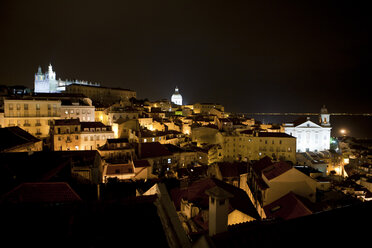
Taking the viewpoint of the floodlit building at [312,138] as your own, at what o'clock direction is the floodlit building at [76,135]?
the floodlit building at [76,135] is roughly at 1 o'clock from the floodlit building at [312,138].

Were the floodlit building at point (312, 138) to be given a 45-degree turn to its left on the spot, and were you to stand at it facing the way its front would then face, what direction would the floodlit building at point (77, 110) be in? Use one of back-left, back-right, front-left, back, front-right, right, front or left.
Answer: right

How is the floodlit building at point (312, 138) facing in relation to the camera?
toward the camera

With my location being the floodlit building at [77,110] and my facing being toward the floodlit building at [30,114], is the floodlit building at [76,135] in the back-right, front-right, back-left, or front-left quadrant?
front-left

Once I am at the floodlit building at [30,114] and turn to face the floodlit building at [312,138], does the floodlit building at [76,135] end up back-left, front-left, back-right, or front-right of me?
front-right

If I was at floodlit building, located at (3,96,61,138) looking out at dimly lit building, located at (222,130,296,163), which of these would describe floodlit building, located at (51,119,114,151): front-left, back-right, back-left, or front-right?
front-right

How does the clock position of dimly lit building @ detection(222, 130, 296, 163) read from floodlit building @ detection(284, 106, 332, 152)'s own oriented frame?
dimly lit building @ detection(222, 130, 296, 163) is roughly at 1 o'clock from floodlit building @ detection(284, 106, 332, 152).

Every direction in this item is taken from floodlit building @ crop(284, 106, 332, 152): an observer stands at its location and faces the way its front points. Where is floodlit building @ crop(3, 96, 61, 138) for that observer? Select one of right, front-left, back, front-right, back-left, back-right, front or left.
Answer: front-right

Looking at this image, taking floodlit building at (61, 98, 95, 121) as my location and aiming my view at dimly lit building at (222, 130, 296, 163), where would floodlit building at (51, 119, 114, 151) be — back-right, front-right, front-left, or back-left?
front-right

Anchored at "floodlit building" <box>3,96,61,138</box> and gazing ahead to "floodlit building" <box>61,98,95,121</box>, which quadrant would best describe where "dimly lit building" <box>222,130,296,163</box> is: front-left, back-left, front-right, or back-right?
front-right

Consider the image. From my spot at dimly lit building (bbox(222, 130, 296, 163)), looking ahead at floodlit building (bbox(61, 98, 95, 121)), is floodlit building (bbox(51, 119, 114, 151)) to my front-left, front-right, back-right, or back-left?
front-left
